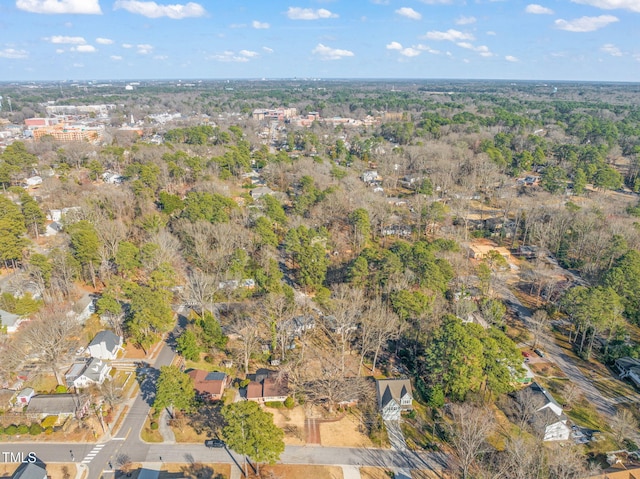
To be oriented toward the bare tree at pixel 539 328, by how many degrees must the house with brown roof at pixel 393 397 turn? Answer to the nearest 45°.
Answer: approximately 135° to its left

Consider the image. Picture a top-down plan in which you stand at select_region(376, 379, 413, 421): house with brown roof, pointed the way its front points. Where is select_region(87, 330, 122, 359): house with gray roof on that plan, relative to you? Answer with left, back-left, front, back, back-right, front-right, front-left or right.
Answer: right

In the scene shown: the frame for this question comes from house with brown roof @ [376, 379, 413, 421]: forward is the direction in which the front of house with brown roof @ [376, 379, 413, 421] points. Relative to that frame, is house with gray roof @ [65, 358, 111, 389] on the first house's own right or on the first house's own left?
on the first house's own right

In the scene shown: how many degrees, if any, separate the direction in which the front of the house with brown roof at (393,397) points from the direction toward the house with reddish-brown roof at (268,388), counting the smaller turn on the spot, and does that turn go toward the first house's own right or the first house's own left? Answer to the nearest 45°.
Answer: approximately 90° to the first house's own right

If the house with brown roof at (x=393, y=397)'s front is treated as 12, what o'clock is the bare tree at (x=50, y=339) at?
The bare tree is roughly at 3 o'clock from the house with brown roof.

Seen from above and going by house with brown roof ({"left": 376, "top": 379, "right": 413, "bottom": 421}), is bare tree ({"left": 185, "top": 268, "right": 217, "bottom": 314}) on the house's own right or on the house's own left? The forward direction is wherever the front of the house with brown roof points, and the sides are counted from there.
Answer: on the house's own right

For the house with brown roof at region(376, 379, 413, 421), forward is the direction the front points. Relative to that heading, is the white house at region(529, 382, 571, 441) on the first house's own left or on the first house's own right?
on the first house's own left

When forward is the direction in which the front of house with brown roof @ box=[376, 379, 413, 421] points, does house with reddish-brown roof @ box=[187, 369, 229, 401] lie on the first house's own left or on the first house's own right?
on the first house's own right

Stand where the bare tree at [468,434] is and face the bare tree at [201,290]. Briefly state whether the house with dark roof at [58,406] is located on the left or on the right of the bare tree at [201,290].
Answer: left

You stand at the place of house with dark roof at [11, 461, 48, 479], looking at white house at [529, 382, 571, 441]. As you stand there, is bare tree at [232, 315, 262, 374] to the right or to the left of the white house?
left
